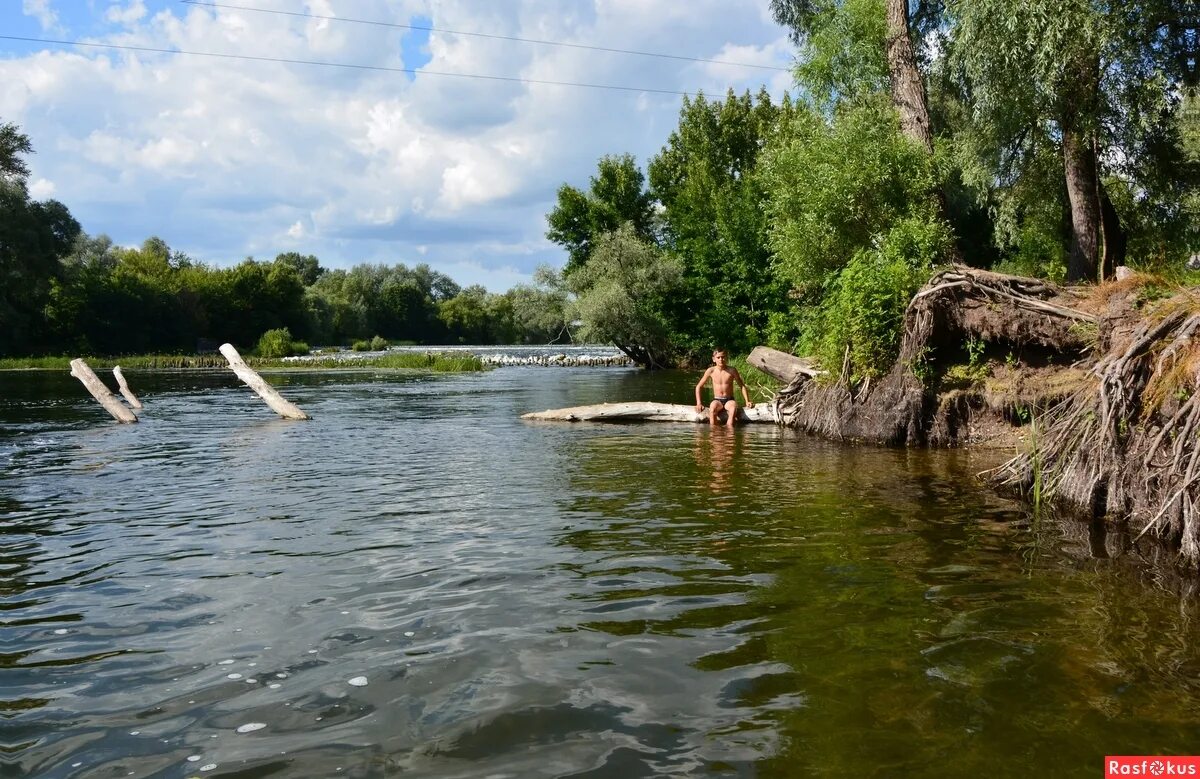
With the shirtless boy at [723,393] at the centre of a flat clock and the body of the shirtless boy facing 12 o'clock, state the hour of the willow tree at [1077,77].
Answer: The willow tree is roughly at 9 o'clock from the shirtless boy.

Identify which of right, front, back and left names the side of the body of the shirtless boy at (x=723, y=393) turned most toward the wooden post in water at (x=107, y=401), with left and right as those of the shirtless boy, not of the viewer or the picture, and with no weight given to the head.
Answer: right

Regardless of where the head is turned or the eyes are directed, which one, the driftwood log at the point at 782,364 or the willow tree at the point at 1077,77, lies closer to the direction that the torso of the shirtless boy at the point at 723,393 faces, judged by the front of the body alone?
the willow tree

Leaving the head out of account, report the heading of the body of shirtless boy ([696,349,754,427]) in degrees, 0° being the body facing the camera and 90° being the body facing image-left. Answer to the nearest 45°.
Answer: approximately 0°
